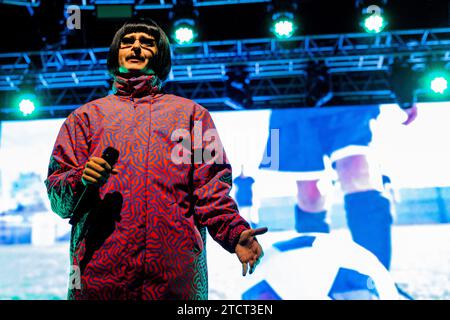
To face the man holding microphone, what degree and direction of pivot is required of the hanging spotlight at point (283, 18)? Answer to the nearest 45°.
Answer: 0° — it already faces them

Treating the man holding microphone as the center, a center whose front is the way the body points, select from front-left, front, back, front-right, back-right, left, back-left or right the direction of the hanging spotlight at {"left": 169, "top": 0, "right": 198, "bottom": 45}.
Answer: back

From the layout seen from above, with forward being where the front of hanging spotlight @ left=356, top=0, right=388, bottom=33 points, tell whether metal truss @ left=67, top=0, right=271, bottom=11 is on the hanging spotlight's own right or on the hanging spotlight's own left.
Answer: on the hanging spotlight's own right

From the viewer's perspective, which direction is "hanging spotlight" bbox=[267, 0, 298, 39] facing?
toward the camera

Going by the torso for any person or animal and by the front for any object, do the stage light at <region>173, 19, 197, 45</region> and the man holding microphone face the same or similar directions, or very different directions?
same or similar directions

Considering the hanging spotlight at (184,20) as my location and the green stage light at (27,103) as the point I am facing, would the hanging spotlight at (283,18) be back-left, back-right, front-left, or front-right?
back-right

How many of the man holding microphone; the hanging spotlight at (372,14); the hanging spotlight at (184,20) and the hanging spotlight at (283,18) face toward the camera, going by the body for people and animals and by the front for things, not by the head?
4

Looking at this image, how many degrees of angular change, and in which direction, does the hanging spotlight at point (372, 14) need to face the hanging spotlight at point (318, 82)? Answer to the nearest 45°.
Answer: approximately 135° to its right

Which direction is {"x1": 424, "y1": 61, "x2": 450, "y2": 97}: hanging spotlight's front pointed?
toward the camera

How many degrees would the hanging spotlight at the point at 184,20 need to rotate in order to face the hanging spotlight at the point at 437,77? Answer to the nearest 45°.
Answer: approximately 90° to its left

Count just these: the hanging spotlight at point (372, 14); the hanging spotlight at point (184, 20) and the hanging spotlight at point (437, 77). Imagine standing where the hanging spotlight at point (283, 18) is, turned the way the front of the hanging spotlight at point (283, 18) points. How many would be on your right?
1

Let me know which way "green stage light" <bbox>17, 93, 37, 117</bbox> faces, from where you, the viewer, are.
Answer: facing the viewer

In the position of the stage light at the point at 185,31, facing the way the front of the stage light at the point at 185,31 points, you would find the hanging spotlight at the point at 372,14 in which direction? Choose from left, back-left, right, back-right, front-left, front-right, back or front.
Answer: left

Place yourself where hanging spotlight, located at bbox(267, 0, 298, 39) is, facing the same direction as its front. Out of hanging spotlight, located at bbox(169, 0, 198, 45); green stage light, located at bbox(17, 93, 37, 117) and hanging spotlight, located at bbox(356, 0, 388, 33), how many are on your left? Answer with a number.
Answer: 1
